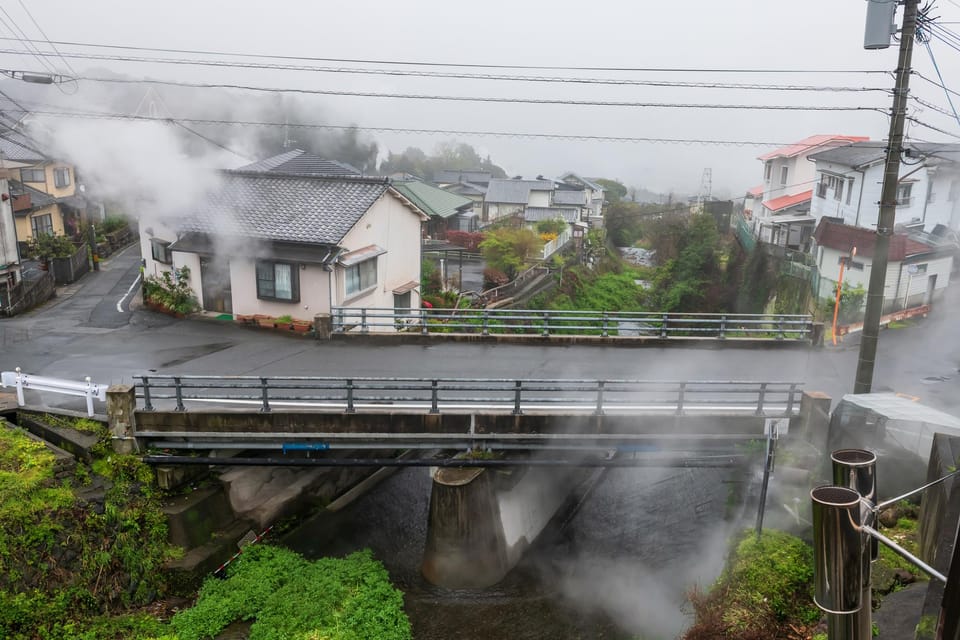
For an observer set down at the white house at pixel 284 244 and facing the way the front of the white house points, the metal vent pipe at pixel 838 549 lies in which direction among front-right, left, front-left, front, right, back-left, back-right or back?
front-left

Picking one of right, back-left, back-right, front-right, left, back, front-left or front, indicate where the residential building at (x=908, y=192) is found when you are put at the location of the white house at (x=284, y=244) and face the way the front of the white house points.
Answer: back-left

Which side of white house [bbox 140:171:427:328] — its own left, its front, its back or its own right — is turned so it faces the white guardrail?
front

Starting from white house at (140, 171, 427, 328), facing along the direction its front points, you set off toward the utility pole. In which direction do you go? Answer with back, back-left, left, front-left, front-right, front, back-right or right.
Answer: left

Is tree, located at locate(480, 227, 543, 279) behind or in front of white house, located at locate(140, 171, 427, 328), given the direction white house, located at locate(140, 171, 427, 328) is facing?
behind

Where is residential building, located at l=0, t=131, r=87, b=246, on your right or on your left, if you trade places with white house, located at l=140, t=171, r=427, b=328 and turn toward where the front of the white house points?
on your right

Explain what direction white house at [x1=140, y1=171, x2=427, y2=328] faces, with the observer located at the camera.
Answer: facing the viewer and to the left of the viewer

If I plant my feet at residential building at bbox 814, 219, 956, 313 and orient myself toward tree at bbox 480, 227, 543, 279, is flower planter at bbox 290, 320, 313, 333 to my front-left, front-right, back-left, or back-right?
front-left

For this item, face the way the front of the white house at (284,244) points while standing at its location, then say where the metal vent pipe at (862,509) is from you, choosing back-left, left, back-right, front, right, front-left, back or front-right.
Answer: front-left

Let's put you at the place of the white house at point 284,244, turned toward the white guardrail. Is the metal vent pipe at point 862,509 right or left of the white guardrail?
left

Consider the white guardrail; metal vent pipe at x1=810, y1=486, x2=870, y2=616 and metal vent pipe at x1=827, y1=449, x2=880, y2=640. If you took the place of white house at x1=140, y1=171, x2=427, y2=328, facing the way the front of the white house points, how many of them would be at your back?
0

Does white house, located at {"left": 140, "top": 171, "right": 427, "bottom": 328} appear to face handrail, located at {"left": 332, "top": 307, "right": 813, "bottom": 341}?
no

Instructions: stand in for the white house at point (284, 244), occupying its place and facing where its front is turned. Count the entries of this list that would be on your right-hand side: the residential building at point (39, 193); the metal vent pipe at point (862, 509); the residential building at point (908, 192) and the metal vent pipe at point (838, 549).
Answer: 1

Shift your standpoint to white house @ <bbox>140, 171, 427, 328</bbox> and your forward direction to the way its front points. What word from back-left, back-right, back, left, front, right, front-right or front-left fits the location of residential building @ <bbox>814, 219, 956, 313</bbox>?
back-left
